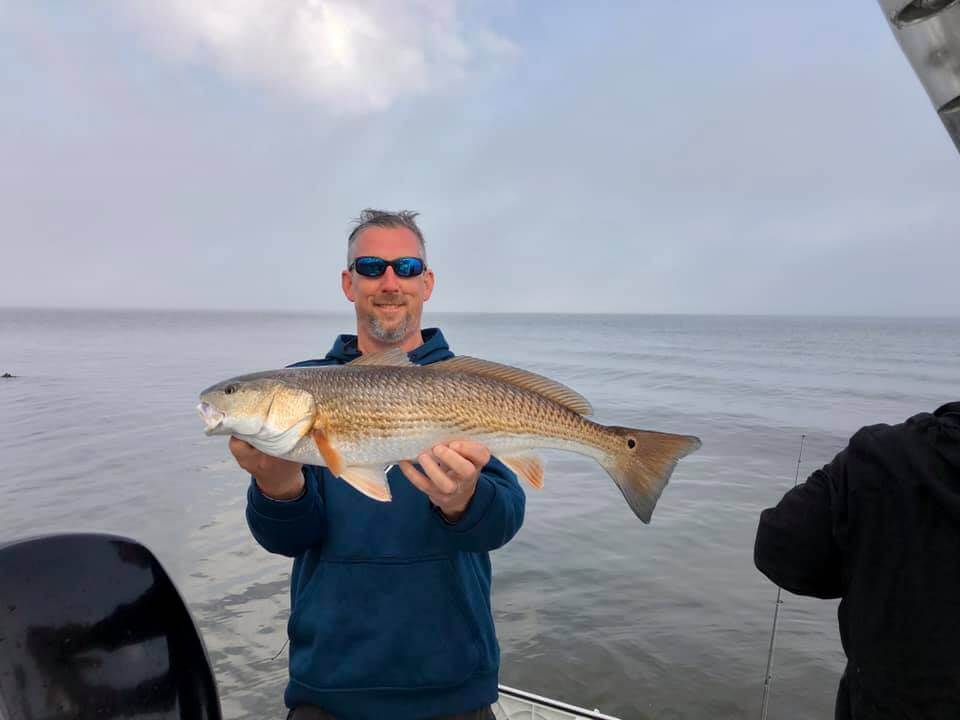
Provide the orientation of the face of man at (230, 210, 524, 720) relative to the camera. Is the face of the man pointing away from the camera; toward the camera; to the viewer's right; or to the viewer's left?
toward the camera

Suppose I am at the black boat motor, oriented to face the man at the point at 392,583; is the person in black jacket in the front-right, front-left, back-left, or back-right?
front-right

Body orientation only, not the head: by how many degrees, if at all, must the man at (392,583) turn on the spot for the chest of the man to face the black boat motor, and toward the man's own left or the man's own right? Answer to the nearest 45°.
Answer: approximately 90° to the man's own right

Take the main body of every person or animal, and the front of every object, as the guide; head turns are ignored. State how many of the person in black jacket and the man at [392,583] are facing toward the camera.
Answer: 1

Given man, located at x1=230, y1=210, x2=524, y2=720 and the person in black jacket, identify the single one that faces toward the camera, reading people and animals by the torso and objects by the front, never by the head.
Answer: the man

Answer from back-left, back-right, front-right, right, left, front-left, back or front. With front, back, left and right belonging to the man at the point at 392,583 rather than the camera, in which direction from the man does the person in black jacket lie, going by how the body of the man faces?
front-left

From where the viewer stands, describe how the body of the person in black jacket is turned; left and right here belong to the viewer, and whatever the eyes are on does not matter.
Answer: facing away from the viewer

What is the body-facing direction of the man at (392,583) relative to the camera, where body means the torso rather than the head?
toward the camera

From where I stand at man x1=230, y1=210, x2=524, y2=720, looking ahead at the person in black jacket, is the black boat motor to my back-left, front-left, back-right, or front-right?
back-right
